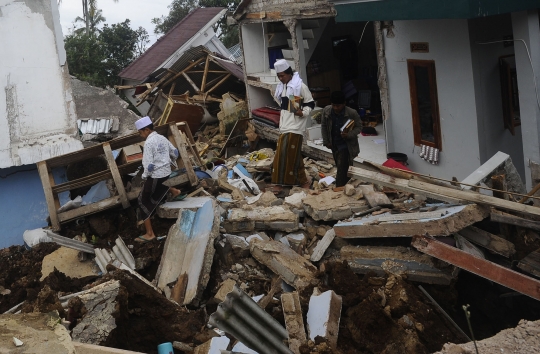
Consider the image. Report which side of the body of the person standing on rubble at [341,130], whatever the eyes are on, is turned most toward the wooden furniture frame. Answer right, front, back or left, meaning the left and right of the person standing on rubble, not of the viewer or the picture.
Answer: right

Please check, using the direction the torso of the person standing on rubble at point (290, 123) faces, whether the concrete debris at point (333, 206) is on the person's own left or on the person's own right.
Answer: on the person's own left

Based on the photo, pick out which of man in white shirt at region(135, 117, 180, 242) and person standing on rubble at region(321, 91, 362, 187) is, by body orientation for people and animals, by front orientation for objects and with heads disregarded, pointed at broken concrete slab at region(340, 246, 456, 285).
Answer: the person standing on rubble

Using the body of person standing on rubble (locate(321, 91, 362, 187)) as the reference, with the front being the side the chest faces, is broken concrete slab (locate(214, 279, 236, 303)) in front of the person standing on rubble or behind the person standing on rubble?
in front

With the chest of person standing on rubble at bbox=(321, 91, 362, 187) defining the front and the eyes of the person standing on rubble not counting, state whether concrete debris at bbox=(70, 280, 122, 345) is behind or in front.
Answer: in front

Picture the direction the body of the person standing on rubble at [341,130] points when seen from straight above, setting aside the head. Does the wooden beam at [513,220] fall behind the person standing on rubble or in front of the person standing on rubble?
in front

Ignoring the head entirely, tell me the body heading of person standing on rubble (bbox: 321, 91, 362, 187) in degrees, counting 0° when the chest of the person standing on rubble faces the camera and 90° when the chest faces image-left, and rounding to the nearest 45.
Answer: approximately 0°
